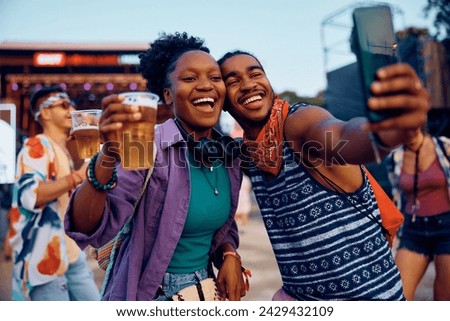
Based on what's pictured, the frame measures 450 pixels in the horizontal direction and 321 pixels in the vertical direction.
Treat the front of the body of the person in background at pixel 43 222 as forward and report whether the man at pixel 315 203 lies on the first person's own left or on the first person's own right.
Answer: on the first person's own right

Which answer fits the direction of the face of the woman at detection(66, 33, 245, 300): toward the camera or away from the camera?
toward the camera

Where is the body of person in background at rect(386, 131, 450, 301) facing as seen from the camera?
toward the camera

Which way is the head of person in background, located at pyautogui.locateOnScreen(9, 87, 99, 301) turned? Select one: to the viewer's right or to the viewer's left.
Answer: to the viewer's right

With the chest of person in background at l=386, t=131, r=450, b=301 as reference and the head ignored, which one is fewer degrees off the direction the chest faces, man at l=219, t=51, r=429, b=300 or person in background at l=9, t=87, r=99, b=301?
the man

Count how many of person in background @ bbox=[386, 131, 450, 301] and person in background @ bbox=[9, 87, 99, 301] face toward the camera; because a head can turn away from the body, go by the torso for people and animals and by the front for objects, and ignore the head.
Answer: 1

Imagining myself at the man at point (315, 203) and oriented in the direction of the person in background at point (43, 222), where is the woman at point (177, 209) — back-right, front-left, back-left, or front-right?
front-left

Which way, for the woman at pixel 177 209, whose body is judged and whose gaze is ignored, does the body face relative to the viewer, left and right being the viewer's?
facing the viewer and to the right of the viewer

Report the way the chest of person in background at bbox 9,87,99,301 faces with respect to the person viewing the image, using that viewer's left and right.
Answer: facing to the right of the viewer

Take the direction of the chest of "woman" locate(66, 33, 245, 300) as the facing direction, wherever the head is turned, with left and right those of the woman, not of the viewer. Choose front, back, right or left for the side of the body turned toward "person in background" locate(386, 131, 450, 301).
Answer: left
